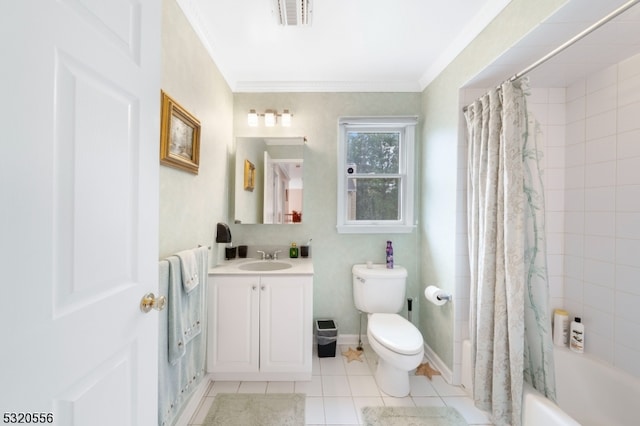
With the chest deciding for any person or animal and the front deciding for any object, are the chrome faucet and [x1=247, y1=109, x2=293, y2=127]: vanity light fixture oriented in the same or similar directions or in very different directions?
same or similar directions

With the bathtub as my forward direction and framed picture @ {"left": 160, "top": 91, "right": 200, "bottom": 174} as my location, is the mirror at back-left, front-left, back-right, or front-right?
front-left

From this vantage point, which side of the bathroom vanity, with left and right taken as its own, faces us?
front

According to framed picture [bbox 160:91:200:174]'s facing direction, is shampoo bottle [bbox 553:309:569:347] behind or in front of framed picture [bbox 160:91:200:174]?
in front

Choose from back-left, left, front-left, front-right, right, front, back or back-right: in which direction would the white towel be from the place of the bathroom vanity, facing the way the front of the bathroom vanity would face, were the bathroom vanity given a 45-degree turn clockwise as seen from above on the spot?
front

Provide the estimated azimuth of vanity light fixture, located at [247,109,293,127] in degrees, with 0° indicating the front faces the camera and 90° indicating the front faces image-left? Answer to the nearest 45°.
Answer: approximately 0°

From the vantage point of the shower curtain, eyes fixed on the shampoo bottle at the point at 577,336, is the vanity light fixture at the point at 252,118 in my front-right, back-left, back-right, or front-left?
back-left

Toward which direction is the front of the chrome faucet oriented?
toward the camera

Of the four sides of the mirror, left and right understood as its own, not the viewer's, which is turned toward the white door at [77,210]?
front

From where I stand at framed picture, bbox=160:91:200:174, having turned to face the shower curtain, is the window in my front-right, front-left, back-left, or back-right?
front-left
